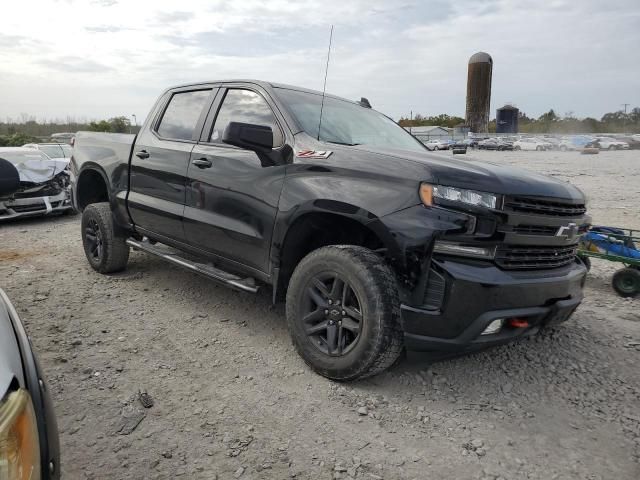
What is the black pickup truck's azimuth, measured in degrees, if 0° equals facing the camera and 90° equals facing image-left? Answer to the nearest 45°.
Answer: approximately 315°

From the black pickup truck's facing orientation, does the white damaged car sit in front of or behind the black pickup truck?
behind
